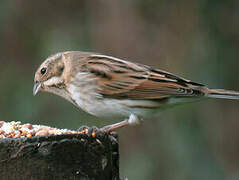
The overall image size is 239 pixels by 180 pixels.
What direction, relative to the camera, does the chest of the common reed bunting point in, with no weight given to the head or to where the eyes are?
to the viewer's left
